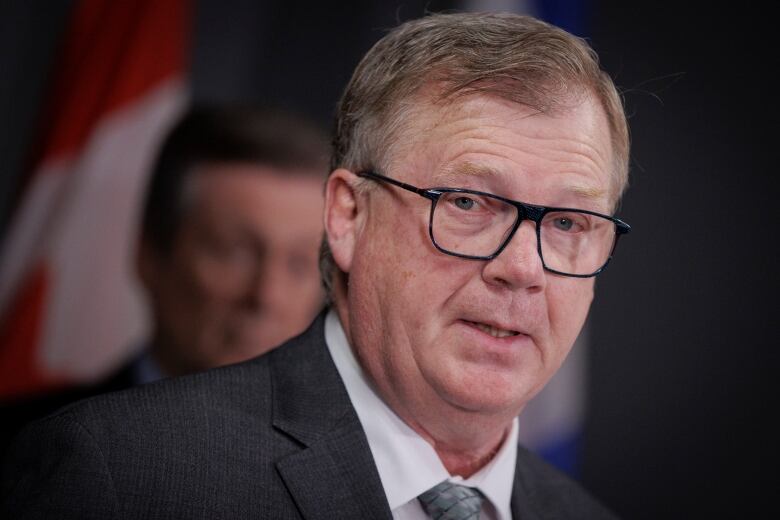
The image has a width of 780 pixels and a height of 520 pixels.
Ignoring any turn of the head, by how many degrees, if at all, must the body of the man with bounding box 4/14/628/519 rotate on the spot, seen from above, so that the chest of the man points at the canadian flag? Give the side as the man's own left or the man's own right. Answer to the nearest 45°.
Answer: approximately 180°

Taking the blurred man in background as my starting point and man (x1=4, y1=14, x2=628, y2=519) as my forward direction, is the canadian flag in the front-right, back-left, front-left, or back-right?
back-right

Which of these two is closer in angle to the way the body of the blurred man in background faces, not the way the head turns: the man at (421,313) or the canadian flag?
the man

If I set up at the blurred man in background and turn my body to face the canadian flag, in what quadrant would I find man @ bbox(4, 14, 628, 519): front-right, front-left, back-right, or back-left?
back-left

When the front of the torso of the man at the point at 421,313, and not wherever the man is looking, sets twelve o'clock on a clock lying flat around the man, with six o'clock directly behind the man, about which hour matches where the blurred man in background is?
The blurred man in background is roughly at 7 o'clock from the man.

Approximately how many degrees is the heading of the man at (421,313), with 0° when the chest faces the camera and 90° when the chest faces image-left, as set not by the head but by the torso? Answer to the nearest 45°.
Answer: approximately 315°

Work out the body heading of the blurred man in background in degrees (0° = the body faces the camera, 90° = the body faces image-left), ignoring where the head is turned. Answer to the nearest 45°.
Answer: approximately 315°

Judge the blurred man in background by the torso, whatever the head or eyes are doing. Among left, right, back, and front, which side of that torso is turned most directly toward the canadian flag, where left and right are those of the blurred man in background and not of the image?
back

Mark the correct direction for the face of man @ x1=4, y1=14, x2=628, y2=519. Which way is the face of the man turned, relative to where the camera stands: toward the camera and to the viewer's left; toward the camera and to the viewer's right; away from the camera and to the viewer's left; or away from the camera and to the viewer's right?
toward the camera and to the viewer's right

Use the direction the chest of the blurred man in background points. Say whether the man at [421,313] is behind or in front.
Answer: in front
